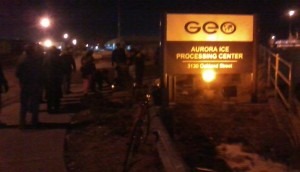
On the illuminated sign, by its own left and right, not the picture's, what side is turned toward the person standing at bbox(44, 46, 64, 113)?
right

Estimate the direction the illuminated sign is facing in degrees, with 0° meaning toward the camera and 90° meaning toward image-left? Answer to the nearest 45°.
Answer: approximately 0°

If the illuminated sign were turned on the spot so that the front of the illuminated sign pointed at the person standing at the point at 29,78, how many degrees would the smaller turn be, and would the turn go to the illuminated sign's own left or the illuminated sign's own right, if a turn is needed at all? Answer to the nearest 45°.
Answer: approximately 45° to the illuminated sign's own right

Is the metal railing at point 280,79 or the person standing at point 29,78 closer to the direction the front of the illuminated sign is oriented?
the person standing

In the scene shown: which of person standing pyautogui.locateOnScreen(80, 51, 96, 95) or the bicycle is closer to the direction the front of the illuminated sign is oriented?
the bicycle

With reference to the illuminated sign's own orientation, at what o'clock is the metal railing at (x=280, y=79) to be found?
The metal railing is roughly at 8 o'clock from the illuminated sign.

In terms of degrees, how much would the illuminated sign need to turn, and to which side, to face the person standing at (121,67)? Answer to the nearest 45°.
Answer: approximately 135° to its right
